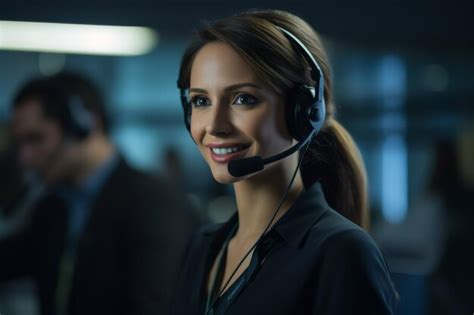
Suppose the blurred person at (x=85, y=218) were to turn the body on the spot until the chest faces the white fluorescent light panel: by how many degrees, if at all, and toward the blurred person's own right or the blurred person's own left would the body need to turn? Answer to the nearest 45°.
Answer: approximately 135° to the blurred person's own right

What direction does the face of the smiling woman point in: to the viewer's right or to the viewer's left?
to the viewer's left

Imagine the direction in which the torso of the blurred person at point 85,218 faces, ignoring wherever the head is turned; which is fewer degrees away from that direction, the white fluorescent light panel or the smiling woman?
the smiling woman

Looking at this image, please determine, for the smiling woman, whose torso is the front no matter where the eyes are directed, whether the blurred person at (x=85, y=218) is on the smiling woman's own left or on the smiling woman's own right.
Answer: on the smiling woman's own right

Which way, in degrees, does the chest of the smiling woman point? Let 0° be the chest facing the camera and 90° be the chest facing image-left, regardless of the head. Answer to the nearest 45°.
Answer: approximately 45°

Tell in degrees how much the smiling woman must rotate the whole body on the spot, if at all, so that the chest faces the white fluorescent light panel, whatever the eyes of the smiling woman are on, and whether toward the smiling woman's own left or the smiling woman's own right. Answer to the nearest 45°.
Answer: approximately 90° to the smiling woman's own right

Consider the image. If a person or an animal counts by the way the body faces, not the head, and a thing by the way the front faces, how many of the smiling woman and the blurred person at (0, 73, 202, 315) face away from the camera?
0
